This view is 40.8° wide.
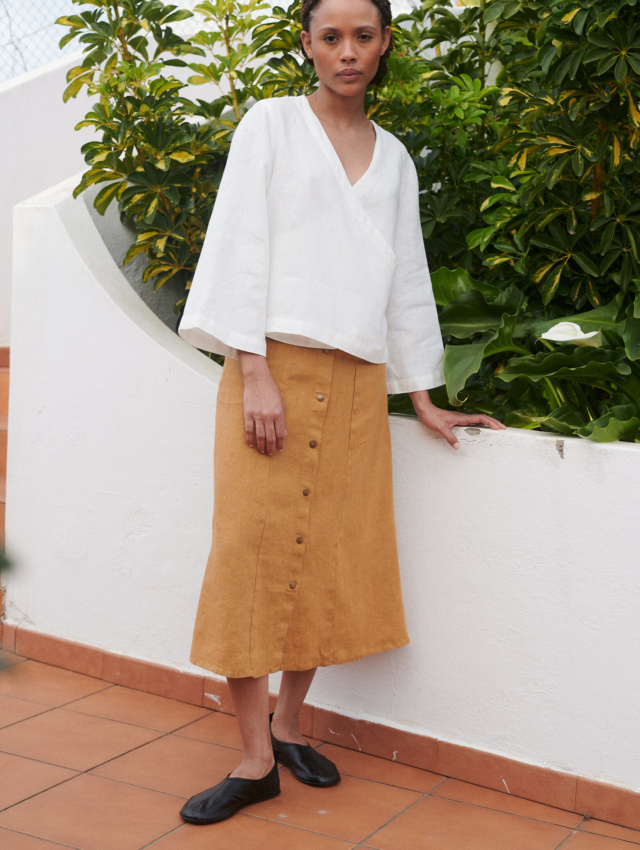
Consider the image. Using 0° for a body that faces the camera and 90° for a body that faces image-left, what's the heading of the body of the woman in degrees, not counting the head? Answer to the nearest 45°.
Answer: approximately 0°

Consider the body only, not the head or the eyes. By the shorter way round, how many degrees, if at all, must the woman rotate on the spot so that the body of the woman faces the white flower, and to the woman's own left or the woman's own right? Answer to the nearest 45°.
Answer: approximately 90° to the woman's own left

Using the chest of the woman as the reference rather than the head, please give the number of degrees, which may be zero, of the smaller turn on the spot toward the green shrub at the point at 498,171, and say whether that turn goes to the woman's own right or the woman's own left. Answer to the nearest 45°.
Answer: approximately 135° to the woman's own left

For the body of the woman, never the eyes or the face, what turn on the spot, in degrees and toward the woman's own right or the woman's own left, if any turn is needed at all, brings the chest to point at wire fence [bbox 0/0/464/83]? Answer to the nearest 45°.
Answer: approximately 135° to the woman's own right
